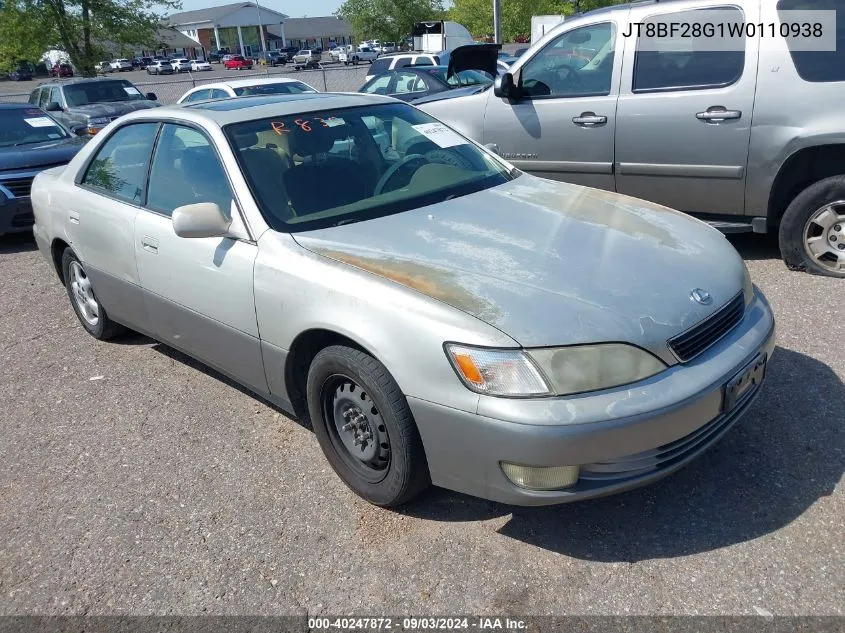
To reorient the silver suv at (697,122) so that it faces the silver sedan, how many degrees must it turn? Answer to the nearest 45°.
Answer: approximately 90° to its left

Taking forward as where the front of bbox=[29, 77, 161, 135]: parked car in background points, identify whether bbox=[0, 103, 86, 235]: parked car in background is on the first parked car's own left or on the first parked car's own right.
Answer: on the first parked car's own right

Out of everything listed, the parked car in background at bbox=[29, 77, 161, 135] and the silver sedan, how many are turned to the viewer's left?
0

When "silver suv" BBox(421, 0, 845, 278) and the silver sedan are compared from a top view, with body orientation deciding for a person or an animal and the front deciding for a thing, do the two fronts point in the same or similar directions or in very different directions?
very different directions

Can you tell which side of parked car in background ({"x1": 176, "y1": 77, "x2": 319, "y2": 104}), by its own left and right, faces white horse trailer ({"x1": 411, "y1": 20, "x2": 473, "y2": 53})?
left

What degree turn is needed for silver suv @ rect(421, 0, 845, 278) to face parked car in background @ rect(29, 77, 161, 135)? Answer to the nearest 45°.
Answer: approximately 45° to its right

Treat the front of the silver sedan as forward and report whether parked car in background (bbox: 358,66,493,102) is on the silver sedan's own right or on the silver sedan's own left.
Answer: on the silver sedan's own left

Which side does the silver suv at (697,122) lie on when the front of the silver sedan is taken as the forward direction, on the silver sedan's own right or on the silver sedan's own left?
on the silver sedan's own left

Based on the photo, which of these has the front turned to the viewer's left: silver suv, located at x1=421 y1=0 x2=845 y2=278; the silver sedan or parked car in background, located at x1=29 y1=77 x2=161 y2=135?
the silver suv

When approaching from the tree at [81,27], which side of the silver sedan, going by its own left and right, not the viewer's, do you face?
back

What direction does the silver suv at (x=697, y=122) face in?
to the viewer's left
